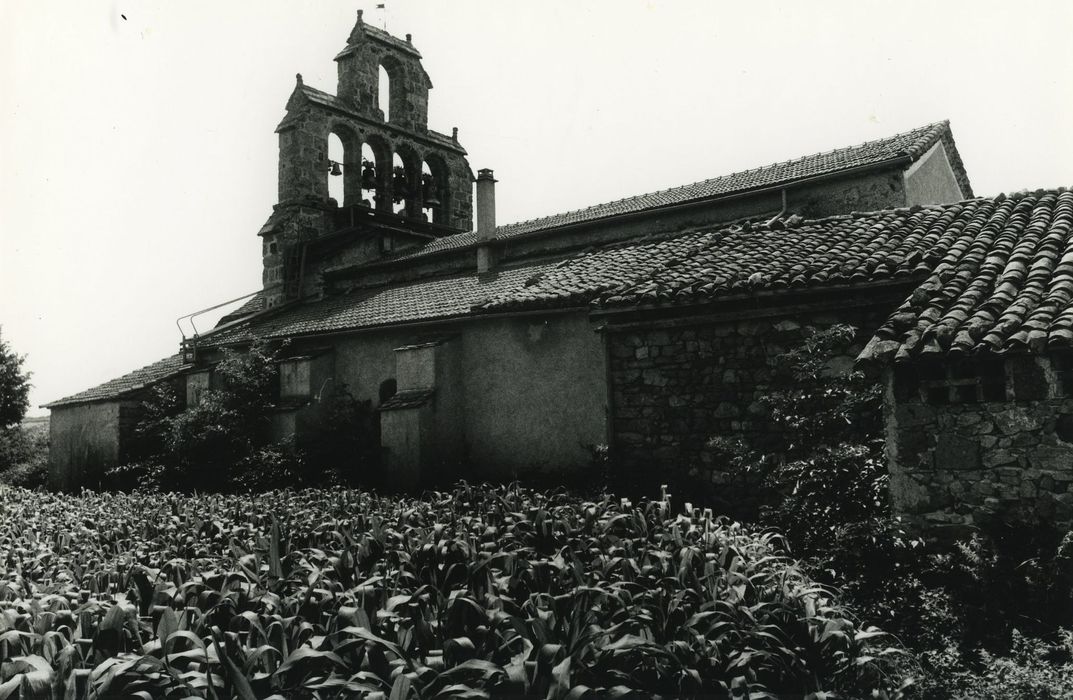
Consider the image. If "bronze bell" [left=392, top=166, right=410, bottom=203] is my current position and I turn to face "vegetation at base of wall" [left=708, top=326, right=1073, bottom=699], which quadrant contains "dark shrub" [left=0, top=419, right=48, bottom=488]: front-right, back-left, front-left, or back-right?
back-right

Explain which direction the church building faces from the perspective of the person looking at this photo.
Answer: facing away from the viewer and to the left of the viewer
